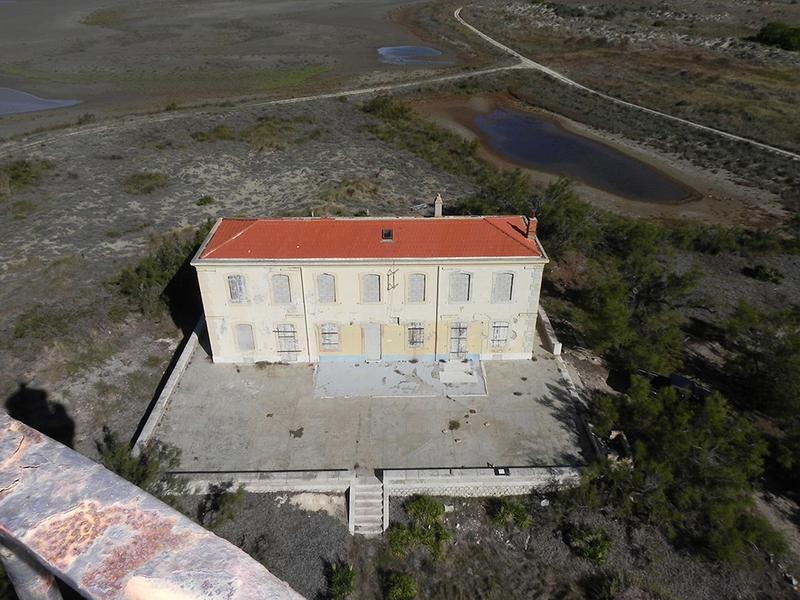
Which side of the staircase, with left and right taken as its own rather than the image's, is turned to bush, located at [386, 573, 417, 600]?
front

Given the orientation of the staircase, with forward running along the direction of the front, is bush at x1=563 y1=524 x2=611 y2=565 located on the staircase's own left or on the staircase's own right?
on the staircase's own left

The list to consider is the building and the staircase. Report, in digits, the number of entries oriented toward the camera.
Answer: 2

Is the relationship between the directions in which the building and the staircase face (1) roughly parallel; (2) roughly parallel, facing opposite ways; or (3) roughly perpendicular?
roughly parallel

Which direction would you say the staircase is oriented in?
toward the camera

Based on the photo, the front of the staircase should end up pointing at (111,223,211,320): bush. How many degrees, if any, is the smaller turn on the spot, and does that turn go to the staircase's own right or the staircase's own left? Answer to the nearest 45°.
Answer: approximately 135° to the staircase's own right

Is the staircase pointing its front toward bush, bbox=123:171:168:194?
no

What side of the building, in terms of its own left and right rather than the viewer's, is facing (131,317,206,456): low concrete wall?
right

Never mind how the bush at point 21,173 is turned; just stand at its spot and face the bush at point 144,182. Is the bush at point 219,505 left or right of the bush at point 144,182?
right

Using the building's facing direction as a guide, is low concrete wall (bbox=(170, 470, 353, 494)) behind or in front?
in front

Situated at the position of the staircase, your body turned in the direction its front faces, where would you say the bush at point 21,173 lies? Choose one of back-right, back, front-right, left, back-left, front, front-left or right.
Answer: back-right

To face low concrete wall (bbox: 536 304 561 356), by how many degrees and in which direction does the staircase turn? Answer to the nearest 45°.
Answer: approximately 135° to its left

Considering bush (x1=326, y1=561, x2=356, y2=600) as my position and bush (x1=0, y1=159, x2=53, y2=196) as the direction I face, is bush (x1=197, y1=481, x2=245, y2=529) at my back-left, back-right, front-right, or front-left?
front-left

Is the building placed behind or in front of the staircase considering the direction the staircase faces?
behind

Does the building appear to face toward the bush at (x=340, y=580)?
yes

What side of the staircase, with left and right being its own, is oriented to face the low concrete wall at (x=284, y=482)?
right

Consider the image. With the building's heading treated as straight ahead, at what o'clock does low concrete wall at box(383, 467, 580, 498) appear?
The low concrete wall is roughly at 11 o'clock from the building.

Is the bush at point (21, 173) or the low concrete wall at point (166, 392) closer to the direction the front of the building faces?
the low concrete wall

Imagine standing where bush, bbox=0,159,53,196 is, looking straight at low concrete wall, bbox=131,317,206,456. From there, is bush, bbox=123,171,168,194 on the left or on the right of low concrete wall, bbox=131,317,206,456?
left

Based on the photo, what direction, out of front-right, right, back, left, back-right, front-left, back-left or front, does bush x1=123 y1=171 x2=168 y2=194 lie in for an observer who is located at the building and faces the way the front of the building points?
back-right
